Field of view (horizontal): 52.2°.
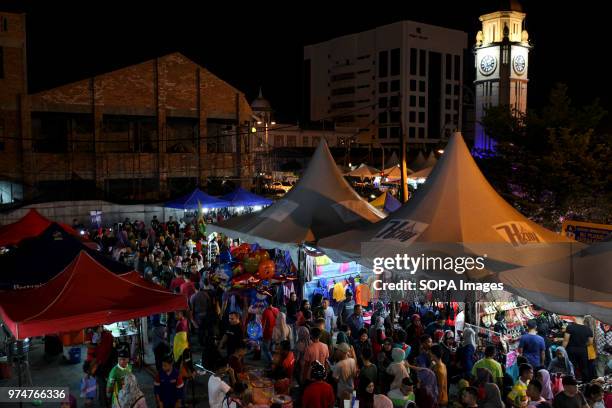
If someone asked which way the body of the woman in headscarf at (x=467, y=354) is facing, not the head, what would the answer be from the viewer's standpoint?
away from the camera

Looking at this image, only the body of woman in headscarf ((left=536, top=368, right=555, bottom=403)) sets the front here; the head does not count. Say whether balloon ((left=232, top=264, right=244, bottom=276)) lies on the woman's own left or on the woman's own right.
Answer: on the woman's own right

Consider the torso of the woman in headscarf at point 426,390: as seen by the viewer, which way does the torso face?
away from the camera

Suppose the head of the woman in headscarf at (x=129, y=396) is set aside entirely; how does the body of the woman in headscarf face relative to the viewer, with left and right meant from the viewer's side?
facing away from the viewer
